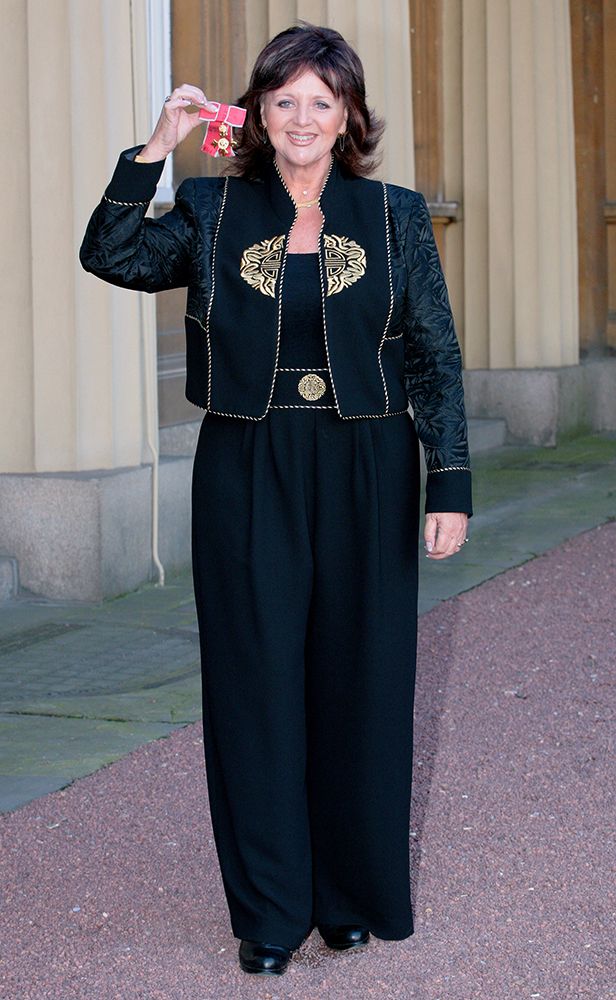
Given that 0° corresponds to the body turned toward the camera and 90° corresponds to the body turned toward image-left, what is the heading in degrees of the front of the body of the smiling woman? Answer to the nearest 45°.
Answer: approximately 0°

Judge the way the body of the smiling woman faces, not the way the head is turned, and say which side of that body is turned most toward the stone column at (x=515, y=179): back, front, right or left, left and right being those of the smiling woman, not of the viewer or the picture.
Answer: back

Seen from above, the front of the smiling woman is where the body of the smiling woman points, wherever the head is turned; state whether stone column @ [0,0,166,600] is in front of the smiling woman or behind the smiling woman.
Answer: behind
